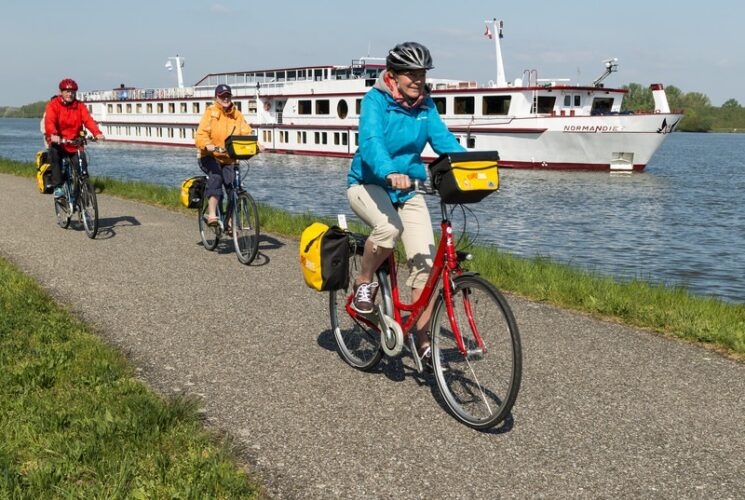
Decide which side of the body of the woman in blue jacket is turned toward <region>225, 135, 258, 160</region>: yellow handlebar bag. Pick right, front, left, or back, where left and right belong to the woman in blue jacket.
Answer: back

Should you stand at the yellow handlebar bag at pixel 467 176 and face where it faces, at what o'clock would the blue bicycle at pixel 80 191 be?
The blue bicycle is roughly at 6 o'clock from the yellow handlebar bag.

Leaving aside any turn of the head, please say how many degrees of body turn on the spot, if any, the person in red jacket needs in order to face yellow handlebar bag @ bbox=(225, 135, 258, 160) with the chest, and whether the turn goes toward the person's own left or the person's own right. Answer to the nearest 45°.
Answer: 0° — they already face it

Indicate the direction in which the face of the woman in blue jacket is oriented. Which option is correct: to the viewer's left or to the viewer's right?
to the viewer's right

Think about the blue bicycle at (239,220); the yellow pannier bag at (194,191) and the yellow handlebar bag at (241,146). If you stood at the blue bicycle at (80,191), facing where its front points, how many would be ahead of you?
3

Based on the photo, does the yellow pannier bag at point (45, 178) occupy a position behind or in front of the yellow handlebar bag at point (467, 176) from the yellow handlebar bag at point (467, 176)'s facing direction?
behind
